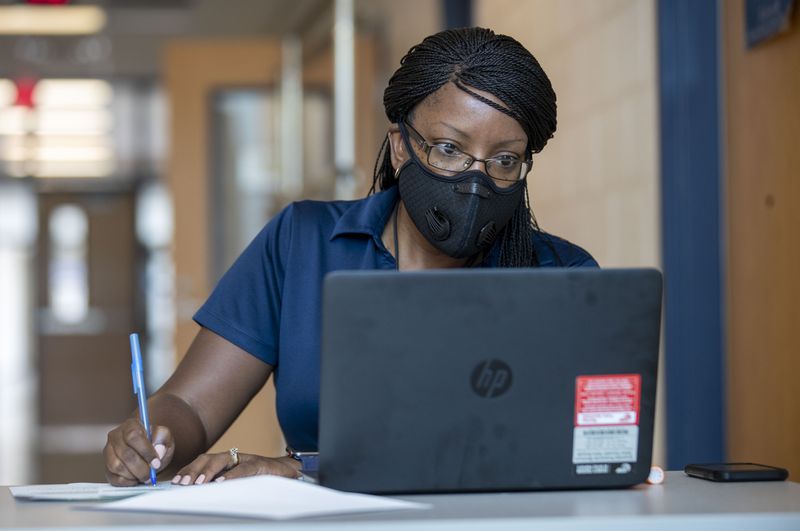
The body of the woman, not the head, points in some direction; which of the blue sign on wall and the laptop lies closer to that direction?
the laptop

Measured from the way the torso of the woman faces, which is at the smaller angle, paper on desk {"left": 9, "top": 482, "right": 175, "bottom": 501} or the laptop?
the laptop

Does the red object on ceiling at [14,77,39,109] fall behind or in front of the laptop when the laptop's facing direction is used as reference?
in front

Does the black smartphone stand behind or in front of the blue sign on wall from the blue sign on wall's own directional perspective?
in front

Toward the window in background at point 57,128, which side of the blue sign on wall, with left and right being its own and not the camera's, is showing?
right

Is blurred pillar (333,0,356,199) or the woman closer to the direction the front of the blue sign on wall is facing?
the woman

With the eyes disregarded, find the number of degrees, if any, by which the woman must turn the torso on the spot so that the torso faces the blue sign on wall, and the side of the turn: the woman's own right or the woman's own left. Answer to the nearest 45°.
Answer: approximately 135° to the woman's own left

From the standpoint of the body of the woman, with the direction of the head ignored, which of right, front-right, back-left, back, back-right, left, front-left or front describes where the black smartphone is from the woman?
front-left

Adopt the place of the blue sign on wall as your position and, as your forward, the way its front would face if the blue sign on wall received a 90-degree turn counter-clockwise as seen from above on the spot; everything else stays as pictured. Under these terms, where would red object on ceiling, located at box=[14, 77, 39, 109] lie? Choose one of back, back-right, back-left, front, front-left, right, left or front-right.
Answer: back

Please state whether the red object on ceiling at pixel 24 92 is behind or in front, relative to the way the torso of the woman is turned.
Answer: behind

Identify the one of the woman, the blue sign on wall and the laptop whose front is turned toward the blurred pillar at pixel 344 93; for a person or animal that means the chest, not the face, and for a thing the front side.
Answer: the laptop

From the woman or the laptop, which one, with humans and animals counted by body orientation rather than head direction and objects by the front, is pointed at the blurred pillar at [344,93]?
the laptop

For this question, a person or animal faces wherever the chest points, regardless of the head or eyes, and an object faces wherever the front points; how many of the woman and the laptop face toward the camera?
1

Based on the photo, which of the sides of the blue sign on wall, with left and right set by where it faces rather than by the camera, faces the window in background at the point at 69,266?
right

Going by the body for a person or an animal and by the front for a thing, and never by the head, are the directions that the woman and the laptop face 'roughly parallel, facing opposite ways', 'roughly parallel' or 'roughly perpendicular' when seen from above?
roughly parallel, facing opposite ways

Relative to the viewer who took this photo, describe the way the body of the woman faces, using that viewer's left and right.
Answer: facing the viewer

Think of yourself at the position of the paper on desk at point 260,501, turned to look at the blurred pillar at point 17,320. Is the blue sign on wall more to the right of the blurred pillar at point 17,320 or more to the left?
right

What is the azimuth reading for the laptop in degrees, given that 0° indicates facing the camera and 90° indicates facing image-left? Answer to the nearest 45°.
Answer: approximately 180°
